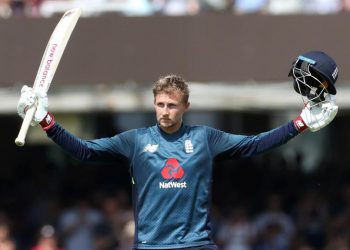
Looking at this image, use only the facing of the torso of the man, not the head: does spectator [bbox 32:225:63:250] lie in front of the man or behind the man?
behind

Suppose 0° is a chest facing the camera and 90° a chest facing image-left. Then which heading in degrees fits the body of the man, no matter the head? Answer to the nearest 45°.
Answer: approximately 0°
